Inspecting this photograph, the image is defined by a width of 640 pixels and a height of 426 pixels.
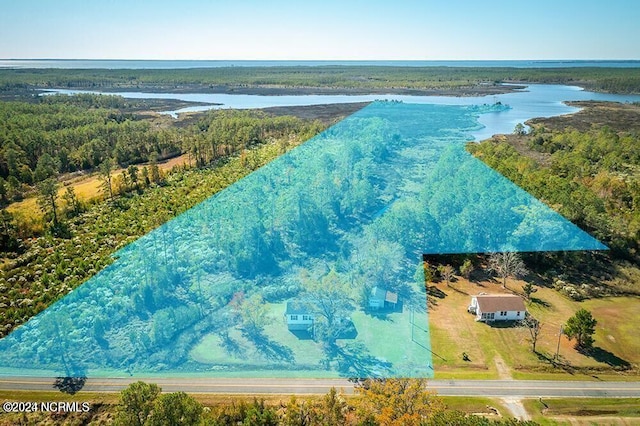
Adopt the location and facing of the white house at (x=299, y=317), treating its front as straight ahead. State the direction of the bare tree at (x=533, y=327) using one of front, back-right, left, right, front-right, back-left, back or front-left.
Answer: left

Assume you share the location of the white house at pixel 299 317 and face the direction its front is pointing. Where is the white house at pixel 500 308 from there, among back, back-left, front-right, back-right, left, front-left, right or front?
left

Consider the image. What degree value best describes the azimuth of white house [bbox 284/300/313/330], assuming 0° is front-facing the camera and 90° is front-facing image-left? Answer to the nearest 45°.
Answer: approximately 0°

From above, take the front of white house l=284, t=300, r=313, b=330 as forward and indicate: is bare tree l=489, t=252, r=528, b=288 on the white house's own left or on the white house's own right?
on the white house's own left

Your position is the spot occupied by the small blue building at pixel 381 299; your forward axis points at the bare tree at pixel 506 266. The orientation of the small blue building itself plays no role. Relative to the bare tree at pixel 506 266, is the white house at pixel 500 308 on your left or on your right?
right

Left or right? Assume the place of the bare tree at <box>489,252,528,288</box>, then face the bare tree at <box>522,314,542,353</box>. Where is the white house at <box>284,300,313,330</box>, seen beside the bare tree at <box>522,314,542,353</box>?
right
